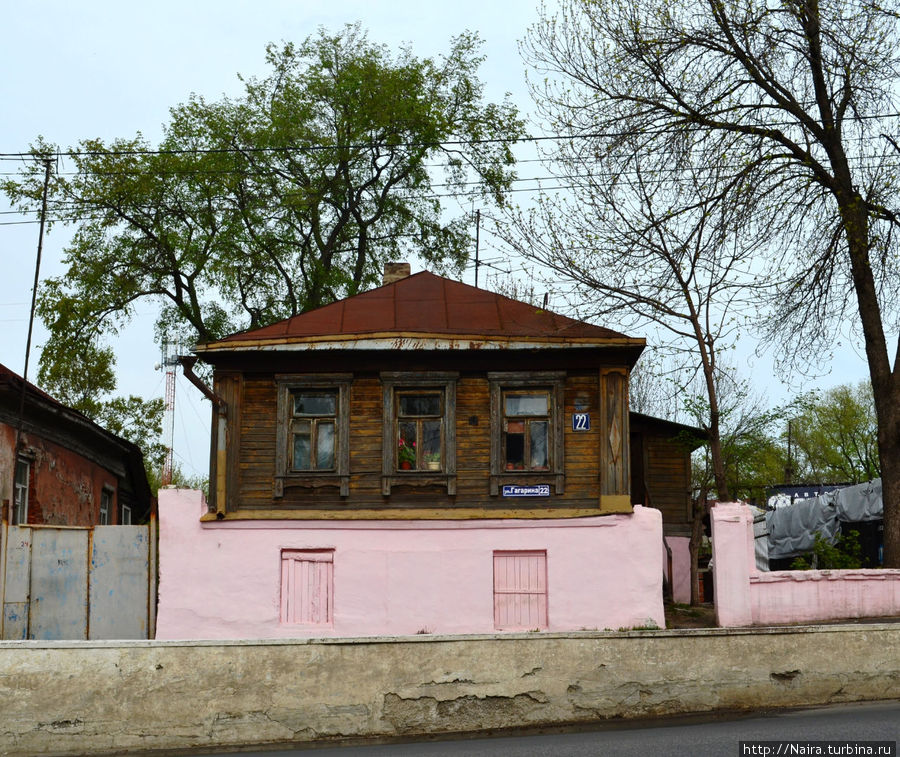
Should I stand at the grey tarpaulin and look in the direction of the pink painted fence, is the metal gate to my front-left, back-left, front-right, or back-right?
front-right

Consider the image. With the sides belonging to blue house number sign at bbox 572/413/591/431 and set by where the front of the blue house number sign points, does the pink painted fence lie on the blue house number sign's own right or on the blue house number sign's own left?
on the blue house number sign's own left

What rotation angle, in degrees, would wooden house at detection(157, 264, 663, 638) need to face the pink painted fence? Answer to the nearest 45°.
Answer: approximately 45° to its left

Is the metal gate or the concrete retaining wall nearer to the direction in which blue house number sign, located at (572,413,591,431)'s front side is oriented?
the concrete retaining wall

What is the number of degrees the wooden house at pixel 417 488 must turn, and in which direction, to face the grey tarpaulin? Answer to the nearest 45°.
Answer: approximately 135° to its left

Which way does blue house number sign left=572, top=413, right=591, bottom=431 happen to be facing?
toward the camera

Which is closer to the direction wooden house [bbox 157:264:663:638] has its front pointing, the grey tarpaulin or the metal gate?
the metal gate

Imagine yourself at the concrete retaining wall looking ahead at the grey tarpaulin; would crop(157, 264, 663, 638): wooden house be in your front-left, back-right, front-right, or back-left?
front-left

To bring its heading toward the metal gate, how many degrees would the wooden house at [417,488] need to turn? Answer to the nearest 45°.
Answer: approximately 90° to its right

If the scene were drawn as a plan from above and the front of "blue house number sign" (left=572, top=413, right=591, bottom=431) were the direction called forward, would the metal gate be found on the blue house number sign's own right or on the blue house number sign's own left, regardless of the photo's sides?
on the blue house number sign's own right

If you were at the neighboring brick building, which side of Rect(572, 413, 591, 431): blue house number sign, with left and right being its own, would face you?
right

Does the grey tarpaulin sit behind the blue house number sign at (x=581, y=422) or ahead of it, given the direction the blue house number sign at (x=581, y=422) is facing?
behind

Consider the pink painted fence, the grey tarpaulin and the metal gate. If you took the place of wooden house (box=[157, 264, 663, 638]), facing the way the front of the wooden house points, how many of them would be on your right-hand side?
1
